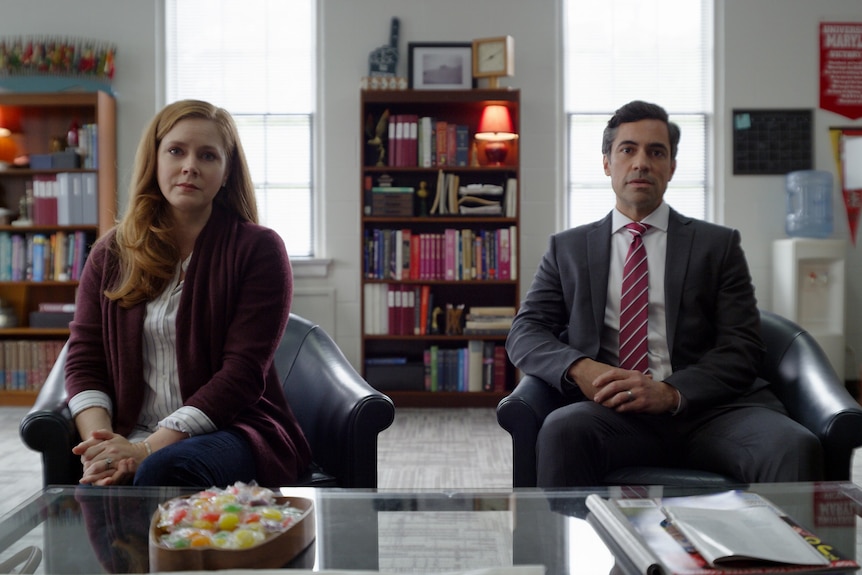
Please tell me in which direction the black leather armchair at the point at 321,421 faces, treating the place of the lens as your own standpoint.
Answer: facing the viewer

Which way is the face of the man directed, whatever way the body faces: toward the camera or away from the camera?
toward the camera

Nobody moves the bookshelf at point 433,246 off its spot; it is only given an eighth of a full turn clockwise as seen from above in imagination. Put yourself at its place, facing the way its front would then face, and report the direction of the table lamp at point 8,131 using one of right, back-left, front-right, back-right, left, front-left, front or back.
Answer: front-right

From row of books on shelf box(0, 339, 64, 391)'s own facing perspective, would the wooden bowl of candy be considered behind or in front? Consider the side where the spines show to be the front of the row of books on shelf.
in front

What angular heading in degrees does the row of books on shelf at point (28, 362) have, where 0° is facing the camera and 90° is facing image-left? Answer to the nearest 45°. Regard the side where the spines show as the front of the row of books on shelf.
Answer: approximately 0°

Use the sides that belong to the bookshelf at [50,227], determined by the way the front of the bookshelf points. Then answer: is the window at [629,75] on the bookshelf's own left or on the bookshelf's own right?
on the bookshelf's own left

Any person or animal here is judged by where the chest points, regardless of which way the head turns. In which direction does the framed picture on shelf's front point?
toward the camera

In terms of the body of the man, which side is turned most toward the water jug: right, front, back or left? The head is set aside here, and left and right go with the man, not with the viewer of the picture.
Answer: back

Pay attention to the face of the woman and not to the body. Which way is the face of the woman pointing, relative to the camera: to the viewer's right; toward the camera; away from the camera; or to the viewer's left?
toward the camera

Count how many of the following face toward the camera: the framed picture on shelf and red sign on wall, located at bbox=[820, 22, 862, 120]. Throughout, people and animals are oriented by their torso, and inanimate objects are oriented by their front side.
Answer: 2

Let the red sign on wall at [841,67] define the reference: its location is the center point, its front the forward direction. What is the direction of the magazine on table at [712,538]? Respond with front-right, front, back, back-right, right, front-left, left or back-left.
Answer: front

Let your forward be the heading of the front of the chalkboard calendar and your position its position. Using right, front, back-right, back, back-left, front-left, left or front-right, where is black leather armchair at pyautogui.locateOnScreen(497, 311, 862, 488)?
front

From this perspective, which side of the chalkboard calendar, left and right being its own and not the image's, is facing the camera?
front
